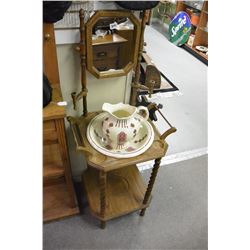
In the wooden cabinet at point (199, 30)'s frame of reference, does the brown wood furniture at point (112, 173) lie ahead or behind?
ahead

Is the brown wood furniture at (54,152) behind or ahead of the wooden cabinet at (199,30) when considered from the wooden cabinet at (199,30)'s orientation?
ahead

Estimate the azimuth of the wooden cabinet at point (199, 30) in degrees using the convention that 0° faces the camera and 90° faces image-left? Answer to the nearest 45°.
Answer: approximately 45°

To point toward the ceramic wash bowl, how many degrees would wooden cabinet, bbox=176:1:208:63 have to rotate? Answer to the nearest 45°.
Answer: approximately 45° to its left

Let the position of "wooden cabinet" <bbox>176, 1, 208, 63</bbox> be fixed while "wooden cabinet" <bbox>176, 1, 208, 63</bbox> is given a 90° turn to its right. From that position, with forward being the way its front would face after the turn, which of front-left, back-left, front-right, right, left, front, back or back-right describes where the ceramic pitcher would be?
back-left
